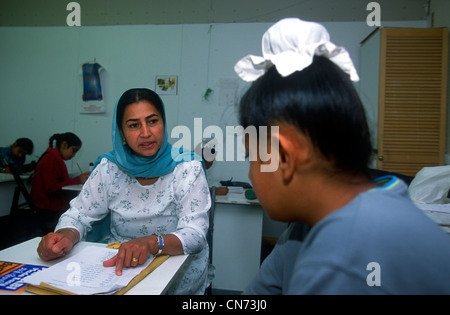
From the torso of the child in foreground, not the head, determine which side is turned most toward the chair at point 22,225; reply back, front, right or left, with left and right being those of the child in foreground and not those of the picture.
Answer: front

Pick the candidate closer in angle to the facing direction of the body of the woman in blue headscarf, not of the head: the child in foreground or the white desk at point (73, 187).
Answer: the child in foreground

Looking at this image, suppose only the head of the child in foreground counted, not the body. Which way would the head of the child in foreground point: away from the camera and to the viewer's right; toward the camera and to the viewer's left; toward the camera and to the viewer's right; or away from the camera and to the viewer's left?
away from the camera and to the viewer's left

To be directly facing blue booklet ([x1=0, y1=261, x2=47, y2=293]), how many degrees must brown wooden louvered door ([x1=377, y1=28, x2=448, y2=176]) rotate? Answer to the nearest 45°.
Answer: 0° — it already faces it

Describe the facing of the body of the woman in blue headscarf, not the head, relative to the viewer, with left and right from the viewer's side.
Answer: facing the viewer

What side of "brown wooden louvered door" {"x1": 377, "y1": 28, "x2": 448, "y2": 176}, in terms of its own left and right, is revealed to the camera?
front

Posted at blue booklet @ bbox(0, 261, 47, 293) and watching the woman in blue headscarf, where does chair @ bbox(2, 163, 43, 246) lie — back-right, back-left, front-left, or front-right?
front-left
